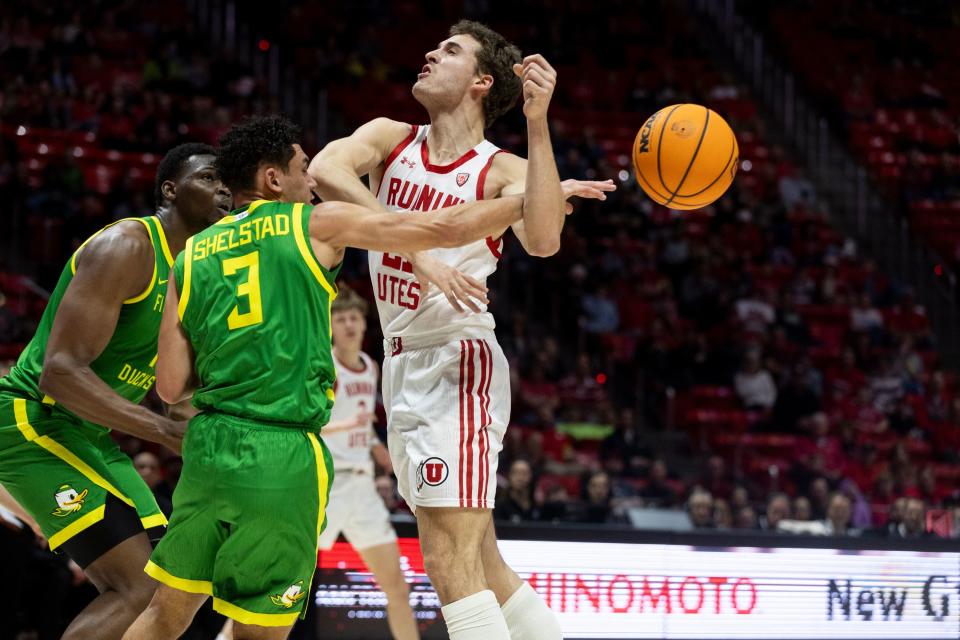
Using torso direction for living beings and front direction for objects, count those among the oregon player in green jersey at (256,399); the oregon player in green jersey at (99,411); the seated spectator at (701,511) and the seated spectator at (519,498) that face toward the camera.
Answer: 2

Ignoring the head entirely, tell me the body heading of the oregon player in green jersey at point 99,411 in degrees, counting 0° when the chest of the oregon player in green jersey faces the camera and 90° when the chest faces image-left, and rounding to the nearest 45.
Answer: approximately 270°

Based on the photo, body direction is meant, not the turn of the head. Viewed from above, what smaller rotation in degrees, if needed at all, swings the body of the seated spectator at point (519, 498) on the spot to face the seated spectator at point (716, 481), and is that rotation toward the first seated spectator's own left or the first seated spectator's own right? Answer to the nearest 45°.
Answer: approximately 135° to the first seated spectator's own left

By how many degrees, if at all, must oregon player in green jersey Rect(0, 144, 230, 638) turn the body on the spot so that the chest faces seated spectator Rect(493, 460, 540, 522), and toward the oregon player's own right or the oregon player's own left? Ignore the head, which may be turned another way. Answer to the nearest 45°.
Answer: approximately 45° to the oregon player's own left

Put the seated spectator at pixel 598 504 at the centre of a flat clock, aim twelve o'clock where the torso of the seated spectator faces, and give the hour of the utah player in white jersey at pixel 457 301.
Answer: The utah player in white jersey is roughly at 12 o'clock from the seated spectator.

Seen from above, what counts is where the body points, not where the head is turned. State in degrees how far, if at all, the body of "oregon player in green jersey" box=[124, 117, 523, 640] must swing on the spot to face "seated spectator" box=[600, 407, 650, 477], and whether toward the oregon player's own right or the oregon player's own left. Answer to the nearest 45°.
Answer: approximately 45° to the oregon player's own left

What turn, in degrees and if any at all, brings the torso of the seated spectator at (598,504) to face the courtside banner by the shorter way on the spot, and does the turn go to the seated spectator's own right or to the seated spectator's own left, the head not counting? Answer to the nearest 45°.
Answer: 0° — they already face it

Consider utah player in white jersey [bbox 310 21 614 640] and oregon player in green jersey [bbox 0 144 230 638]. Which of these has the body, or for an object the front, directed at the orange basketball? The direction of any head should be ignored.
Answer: the oregon player in green jersey

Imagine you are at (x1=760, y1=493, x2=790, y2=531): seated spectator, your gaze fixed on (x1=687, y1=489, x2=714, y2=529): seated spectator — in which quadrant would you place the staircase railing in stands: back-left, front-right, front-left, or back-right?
back-right

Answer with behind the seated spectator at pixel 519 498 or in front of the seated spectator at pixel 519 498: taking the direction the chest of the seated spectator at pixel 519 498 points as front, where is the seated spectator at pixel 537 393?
behind

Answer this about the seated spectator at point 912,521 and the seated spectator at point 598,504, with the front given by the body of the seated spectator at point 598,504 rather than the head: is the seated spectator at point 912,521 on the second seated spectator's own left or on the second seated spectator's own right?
on the second seated spectator's own left
